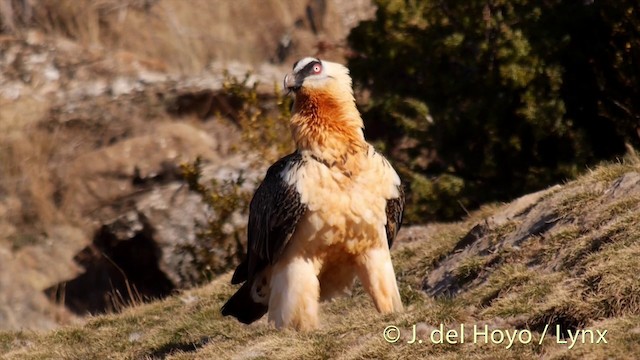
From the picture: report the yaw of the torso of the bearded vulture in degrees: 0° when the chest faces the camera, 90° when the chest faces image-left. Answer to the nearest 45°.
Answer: approximately 315°

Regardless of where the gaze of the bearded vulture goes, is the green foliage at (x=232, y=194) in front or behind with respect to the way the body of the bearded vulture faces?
behind

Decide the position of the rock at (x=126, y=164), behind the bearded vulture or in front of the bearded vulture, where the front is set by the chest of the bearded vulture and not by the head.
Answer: behind

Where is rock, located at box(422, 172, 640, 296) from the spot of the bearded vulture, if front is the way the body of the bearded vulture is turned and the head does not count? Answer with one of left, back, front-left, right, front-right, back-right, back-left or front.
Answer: left
